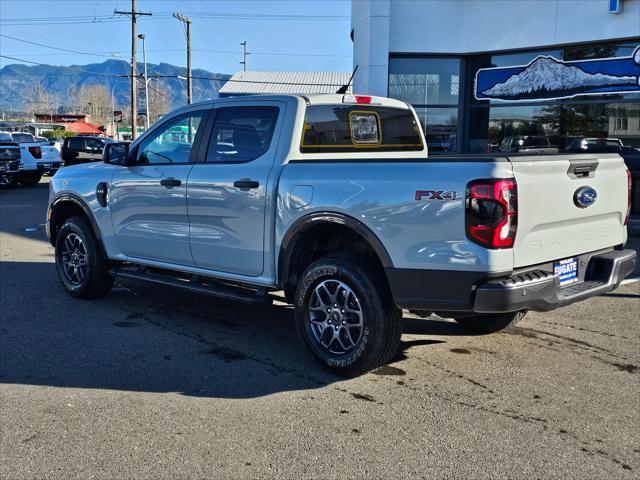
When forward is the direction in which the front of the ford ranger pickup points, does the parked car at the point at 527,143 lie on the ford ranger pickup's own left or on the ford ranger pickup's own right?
on the ford ranger pickup's own right

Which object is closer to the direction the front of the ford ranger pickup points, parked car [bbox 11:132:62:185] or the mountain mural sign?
the parked car

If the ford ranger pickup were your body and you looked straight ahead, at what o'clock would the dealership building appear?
The dealership building is roughly at 2 o'clock from the ford ranger pickup.

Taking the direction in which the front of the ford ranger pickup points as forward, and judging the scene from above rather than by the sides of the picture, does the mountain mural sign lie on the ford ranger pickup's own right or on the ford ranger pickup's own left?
on the ford ranger pickup's own right

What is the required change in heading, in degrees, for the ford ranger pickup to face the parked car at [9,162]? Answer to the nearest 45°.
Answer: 0° — it already faces it

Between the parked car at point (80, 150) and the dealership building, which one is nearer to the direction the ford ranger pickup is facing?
the parked car

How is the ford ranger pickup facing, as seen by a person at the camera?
facing away from the viewer and to the left of the viewer
